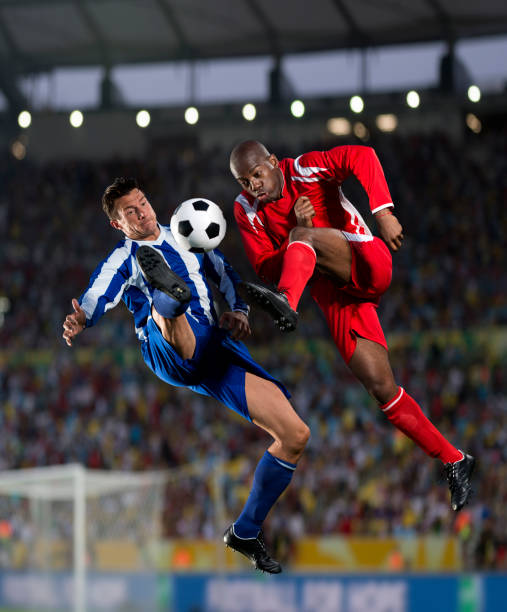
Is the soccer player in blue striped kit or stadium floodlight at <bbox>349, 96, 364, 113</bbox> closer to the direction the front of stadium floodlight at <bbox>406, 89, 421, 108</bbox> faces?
the soccer player in blue striped kit

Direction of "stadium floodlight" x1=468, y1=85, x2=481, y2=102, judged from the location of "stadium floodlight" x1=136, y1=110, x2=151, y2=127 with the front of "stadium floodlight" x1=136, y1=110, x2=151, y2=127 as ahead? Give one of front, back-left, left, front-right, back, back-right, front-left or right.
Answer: left

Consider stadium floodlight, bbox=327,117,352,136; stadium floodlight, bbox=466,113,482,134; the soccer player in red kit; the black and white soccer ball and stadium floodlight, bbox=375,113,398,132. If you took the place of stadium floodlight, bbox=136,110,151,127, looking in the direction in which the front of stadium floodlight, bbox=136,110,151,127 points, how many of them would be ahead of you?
2

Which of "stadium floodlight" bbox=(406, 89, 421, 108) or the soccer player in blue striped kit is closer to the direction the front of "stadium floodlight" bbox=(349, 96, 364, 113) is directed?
the soccer player in blue striped kit

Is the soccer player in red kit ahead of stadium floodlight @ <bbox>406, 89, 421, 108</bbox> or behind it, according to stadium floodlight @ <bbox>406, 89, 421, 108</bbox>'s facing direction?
ahead
